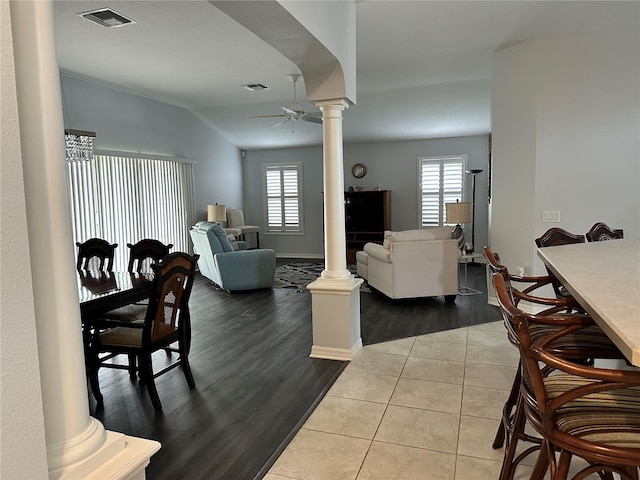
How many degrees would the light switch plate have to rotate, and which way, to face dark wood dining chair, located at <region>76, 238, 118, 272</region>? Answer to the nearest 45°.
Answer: approximately 45° to its right

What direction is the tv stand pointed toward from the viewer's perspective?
toward the camera

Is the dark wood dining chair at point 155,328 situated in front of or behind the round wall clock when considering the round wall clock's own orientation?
in front

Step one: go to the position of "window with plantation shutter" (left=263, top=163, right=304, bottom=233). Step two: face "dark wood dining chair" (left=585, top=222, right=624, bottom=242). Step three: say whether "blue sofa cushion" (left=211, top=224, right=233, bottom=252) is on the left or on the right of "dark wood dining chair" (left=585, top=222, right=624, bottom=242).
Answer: right

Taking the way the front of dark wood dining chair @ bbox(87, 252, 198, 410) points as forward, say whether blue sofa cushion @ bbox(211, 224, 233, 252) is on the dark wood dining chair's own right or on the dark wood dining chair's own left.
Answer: on the dark wood dining chair's own right

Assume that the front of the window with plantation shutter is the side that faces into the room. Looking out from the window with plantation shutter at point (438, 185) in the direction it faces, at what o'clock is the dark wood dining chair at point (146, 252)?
The dark wood dining chair is roughly at 1 o'clock from the window with plantation shutter.

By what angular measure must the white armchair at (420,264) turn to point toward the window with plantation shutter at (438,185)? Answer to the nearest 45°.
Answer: approximately 45° to its right

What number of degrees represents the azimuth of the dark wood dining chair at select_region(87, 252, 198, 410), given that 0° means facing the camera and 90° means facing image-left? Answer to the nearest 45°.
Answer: approximately 135°

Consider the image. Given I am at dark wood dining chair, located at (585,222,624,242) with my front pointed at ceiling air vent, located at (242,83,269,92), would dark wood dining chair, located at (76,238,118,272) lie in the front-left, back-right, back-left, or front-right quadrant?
front-left

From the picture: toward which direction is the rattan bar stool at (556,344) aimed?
to the viewer's right

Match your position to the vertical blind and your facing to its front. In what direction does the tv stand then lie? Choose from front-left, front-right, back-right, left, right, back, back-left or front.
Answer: front-left

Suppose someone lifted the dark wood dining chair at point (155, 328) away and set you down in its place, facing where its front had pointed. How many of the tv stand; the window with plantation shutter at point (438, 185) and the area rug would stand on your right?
3

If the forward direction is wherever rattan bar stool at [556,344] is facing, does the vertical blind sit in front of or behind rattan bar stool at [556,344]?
behind

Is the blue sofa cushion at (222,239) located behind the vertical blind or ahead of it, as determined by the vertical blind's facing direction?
ahead

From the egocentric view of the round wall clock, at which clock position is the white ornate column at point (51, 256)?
The white ornate column is roughly at 12 o'clock from the round wall clock.

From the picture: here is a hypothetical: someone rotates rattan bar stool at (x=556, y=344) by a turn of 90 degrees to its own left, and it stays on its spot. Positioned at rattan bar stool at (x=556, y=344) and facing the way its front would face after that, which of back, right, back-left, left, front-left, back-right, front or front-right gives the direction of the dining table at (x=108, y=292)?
left
